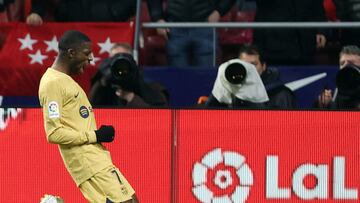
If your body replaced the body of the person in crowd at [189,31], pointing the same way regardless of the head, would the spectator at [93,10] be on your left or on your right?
on your right

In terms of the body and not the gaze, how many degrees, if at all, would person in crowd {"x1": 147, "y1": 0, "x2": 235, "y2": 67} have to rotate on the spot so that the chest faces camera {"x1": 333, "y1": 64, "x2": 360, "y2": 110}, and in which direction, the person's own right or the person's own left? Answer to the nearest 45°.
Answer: approximately 45° to the person's own left

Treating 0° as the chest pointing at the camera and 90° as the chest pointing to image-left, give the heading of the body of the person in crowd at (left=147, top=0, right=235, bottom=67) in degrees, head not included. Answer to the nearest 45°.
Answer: approximately 0°

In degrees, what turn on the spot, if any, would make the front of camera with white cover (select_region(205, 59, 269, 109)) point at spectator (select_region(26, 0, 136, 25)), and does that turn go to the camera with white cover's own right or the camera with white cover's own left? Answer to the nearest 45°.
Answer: approximately 135° to the camera with white cover's own right

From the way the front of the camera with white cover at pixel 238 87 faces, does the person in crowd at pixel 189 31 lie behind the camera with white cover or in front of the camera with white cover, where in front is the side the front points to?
behind

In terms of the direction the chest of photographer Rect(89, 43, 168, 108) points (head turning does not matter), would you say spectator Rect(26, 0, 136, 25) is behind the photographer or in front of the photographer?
behind
